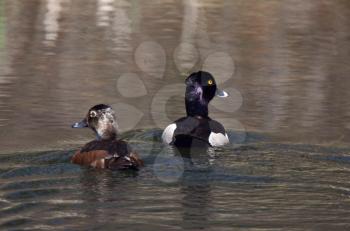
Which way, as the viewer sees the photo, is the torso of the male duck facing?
away from the camera

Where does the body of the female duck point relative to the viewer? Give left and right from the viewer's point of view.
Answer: facing away from the viewer and to the left of the viewer
